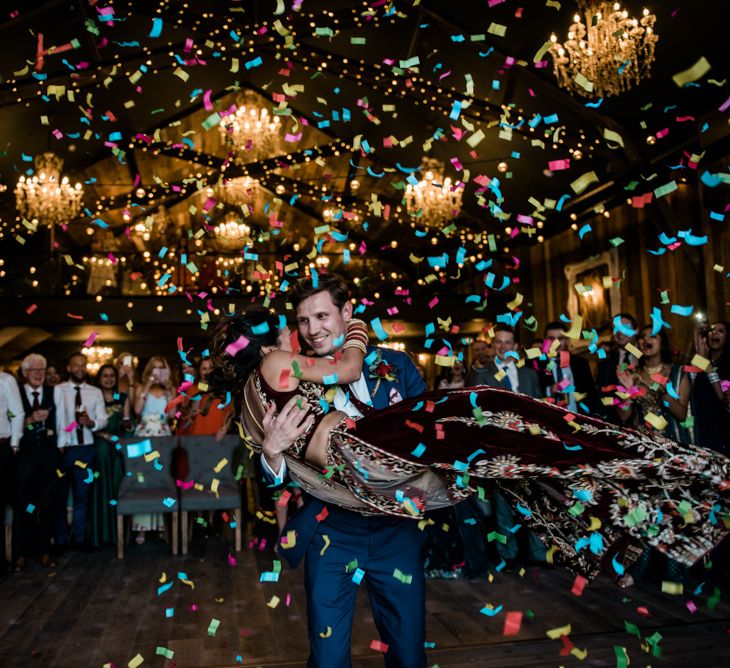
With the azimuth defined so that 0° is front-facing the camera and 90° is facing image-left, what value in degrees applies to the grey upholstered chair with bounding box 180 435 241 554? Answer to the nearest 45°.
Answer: approximately 0°

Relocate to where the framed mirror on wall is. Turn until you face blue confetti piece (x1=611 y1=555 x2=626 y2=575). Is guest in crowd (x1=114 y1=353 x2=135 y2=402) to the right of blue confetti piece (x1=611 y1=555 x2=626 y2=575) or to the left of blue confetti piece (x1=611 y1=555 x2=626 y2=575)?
right

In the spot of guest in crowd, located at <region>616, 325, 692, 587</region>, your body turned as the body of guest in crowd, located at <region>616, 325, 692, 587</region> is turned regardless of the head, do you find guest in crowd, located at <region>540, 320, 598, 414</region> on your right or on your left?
on your right

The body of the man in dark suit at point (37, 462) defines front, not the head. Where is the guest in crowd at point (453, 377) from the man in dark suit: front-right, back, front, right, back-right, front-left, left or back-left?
left

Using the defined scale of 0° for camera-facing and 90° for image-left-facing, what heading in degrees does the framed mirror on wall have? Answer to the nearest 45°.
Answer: approximately 45°

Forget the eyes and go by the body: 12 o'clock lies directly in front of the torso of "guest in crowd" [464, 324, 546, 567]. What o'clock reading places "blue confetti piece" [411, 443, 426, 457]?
The blue confetti piece is roughly at 12 o'clock from the guest in crowd.
